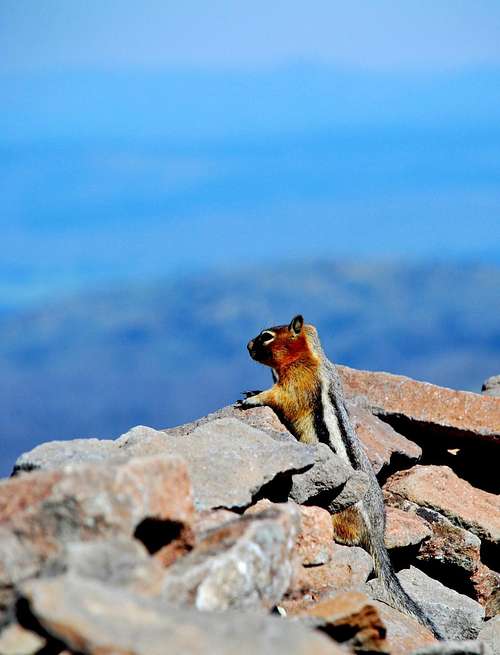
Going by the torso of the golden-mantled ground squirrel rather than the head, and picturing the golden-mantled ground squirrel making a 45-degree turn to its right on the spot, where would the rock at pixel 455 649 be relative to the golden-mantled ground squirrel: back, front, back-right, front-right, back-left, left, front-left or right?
back-left

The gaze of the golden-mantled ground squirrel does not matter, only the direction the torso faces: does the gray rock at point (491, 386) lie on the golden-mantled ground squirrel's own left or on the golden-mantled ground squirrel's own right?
on the golden-mantled ground squirrel's own right

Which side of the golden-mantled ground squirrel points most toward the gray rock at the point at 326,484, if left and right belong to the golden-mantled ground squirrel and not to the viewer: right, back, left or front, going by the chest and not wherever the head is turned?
left

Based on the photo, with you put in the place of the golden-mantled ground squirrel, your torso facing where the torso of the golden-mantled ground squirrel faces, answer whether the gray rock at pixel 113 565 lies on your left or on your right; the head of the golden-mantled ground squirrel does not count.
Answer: on your left

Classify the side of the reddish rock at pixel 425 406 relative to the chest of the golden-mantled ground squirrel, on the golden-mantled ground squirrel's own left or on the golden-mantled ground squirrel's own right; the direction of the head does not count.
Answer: on the golden-mantled ground squirrel's own right

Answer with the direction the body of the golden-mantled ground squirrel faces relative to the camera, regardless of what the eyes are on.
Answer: to the viewer's left

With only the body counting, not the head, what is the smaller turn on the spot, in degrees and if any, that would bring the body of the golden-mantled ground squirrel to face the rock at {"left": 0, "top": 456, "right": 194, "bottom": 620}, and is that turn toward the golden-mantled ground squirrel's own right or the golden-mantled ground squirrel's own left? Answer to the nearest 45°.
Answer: approximately 90° to the golden-mantled ground squirrel's own left

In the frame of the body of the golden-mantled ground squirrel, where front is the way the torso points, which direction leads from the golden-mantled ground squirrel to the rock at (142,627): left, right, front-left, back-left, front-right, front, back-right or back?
left

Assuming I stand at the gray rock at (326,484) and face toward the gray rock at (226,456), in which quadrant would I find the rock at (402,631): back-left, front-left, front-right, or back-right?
back-left

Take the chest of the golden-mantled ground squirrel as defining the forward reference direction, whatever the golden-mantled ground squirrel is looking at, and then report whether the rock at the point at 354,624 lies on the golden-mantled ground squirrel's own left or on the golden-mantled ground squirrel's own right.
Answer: on the golden-mantled ground squirrel's own left
